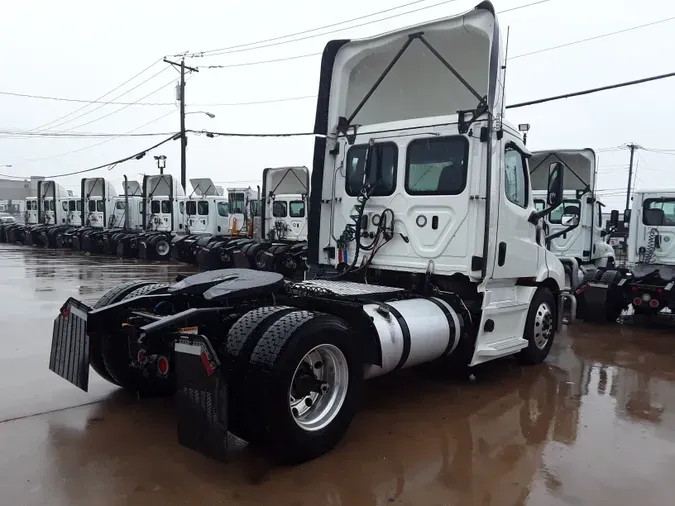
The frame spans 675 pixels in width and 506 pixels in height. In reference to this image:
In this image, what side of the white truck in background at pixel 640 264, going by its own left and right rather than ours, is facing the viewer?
back

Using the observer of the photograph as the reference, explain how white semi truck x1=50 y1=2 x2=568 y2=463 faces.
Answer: facing away from the viewer and to the right of the viewer

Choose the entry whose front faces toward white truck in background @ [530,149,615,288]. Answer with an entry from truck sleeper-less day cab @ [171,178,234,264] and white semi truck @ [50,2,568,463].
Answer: the white semi truck

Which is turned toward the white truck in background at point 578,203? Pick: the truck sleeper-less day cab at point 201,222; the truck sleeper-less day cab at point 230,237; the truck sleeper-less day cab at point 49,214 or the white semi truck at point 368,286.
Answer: the white semi truck

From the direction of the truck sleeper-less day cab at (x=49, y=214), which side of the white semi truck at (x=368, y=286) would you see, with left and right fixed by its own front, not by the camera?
left
